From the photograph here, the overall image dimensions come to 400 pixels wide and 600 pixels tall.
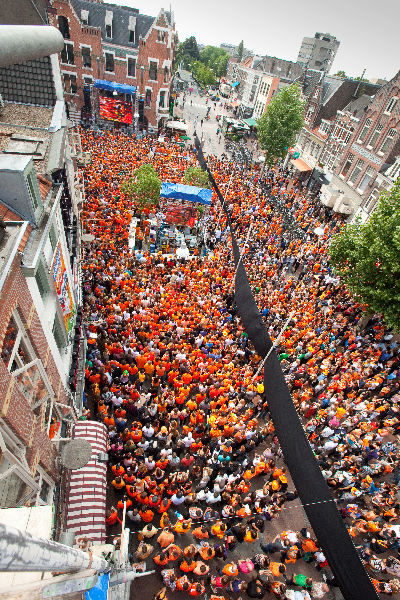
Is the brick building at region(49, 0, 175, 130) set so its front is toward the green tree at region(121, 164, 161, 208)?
yes

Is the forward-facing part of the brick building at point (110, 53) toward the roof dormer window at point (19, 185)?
yes

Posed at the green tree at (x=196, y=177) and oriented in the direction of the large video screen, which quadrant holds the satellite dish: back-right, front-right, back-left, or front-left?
back-left

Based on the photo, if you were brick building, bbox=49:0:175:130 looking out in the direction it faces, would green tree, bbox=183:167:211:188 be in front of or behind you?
in front

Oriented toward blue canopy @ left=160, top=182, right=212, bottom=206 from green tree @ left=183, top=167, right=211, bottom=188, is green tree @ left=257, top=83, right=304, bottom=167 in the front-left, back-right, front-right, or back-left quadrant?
back-left

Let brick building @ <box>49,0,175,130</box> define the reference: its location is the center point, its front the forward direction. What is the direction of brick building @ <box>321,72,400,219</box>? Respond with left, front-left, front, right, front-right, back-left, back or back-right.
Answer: front-left

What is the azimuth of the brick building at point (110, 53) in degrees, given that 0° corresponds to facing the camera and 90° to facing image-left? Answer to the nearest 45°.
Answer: approximately 0°

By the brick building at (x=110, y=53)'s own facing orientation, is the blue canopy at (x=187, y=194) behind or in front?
in front

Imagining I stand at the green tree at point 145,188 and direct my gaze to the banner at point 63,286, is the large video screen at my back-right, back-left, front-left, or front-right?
back-right

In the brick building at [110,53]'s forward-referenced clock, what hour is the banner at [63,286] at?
The banner is roughly at 12 o'clock from the brick building.
